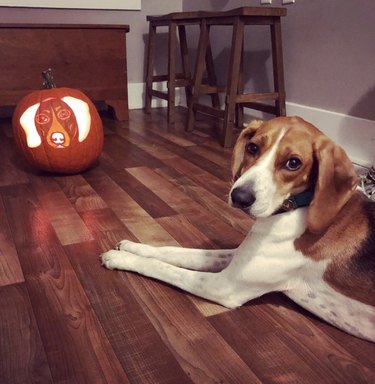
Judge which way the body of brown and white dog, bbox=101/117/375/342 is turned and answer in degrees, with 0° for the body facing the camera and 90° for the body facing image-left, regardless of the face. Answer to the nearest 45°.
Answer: approximately 90°

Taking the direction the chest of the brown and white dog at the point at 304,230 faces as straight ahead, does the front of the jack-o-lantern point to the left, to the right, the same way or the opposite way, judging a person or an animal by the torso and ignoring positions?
to the left

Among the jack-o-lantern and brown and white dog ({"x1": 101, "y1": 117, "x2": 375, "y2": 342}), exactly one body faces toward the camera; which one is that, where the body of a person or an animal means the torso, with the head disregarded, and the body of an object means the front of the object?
the jack-o-lantern

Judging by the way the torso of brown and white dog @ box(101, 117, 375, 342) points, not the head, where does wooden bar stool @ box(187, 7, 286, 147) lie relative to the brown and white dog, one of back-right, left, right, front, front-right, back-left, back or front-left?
right

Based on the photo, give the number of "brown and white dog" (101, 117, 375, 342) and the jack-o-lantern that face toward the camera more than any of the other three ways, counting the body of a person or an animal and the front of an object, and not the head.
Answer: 1

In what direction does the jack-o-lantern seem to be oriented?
toward the camera

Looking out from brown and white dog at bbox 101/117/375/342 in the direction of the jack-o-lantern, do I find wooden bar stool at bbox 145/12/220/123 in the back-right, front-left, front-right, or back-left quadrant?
front-right

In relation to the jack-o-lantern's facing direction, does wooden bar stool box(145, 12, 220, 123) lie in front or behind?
behind

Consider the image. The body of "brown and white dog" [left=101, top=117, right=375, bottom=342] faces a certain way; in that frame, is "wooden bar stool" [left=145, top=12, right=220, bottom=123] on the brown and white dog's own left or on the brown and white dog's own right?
on the brown and white dog's own right
